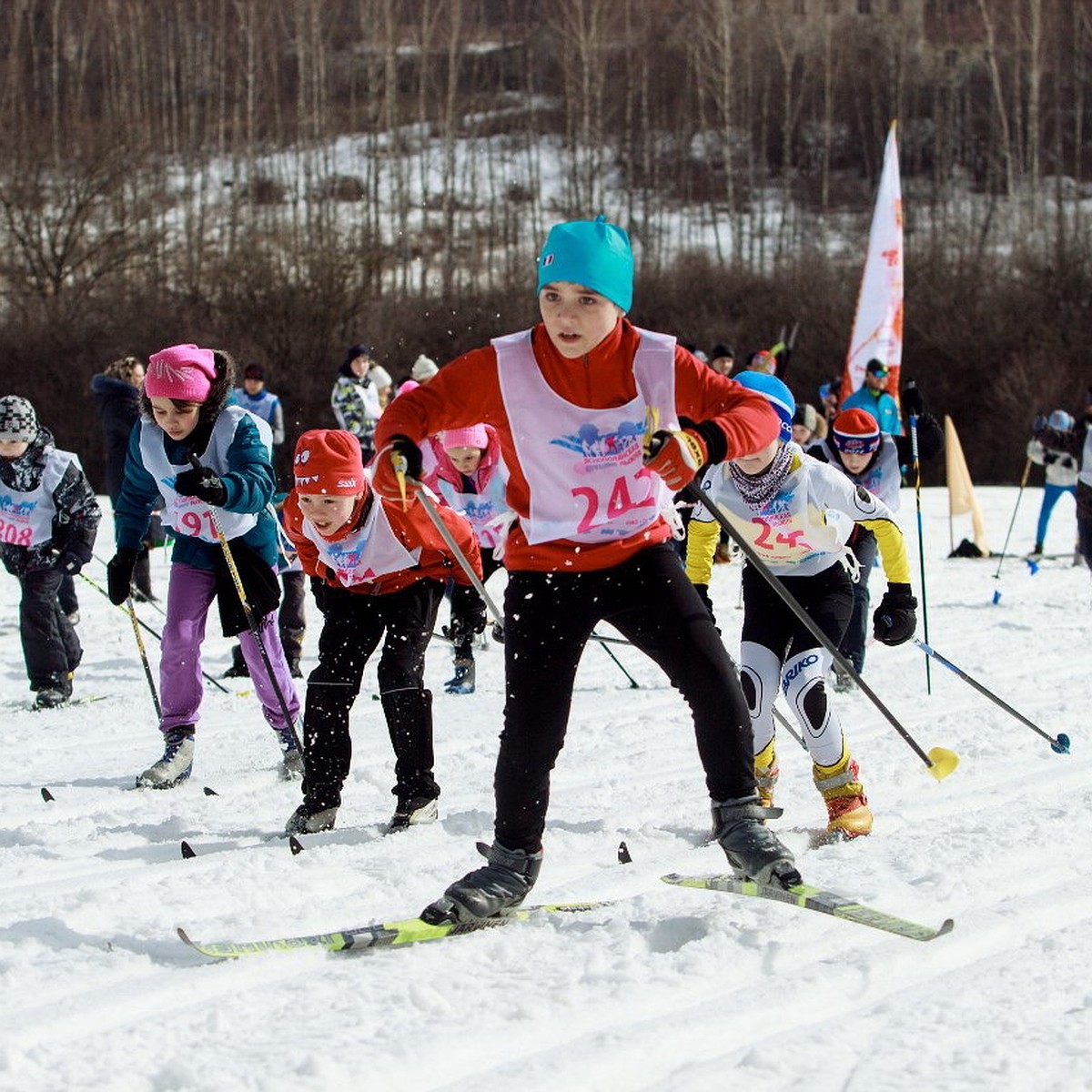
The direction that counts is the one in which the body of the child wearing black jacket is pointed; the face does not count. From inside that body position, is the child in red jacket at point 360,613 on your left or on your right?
on your left

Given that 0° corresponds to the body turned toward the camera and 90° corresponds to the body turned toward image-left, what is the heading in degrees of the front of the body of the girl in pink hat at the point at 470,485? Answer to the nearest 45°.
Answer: approximately 0°

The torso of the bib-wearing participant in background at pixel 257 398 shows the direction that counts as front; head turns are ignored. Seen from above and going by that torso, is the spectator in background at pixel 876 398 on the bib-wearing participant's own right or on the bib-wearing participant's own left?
on the bib-wearing participant's own left

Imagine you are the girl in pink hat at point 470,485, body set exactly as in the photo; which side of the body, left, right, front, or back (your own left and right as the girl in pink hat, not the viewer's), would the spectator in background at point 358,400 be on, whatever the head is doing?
back

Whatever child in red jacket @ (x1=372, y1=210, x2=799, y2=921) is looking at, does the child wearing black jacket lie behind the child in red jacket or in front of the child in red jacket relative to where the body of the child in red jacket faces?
behind

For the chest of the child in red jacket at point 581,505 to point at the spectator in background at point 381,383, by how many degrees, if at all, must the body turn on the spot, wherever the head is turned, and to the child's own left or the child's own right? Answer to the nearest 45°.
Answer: approximately 180°

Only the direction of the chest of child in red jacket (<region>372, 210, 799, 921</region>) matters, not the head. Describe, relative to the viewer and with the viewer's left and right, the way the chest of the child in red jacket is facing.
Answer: facing the viewer

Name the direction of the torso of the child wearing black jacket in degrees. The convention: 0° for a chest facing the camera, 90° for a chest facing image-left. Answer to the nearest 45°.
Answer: approximately 45°

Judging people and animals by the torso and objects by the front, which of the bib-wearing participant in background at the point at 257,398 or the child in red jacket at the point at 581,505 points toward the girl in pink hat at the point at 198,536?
the bib-wearing participant in background

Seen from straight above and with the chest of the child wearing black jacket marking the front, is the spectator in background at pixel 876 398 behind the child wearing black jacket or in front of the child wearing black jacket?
behind
